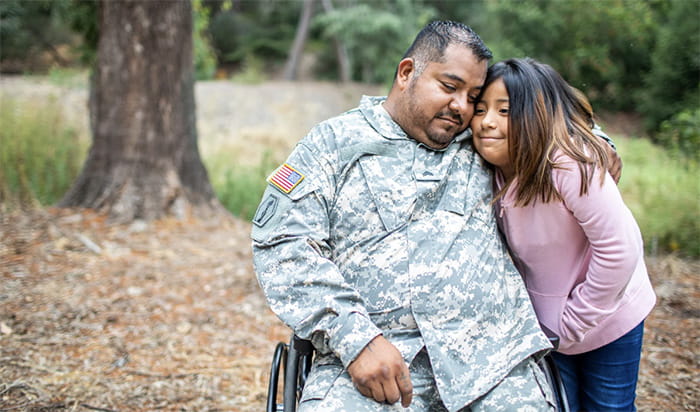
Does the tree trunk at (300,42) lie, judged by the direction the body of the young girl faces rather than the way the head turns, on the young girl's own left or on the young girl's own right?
on the young girl's own right

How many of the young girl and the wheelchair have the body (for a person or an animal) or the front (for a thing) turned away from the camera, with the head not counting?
0

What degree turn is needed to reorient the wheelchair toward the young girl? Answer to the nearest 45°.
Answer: approximately 135° to its left

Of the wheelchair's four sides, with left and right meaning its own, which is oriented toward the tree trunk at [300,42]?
back

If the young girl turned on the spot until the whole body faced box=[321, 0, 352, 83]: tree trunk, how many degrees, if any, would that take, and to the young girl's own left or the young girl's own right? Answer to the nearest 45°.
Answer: approximately 90° to the young girl's own right

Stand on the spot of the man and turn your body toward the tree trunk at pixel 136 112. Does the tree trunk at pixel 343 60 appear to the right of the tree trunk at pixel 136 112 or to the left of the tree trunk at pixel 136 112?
right

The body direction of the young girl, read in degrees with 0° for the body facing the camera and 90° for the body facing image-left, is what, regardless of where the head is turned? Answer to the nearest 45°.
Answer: approximately 45°

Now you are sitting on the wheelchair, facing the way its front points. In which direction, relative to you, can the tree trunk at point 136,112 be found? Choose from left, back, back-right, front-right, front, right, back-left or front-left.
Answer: back-right

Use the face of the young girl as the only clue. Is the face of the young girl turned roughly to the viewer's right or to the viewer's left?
to the viewer's left

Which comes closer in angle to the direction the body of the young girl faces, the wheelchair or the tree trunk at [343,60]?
the wheelchair

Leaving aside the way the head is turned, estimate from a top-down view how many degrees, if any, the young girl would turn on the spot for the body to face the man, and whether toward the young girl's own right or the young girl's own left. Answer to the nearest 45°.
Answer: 0° — they already face them

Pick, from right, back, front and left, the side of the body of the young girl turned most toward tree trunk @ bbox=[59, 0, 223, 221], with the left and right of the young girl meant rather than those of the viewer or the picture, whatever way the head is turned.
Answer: right
